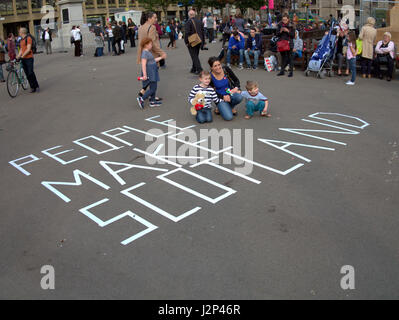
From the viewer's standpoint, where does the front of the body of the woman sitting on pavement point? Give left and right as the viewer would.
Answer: facing the viewer

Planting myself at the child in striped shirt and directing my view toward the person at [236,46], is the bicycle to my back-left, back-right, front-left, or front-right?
front-left

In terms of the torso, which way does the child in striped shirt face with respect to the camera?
toward the camera

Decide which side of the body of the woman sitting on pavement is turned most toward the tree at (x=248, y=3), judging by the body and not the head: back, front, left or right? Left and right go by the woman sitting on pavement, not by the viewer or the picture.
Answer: back

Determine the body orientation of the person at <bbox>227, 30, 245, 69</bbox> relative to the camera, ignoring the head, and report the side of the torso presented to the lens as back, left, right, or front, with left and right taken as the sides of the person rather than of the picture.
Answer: front

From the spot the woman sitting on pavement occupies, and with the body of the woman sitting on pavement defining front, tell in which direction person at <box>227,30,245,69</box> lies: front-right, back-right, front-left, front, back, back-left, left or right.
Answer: back
